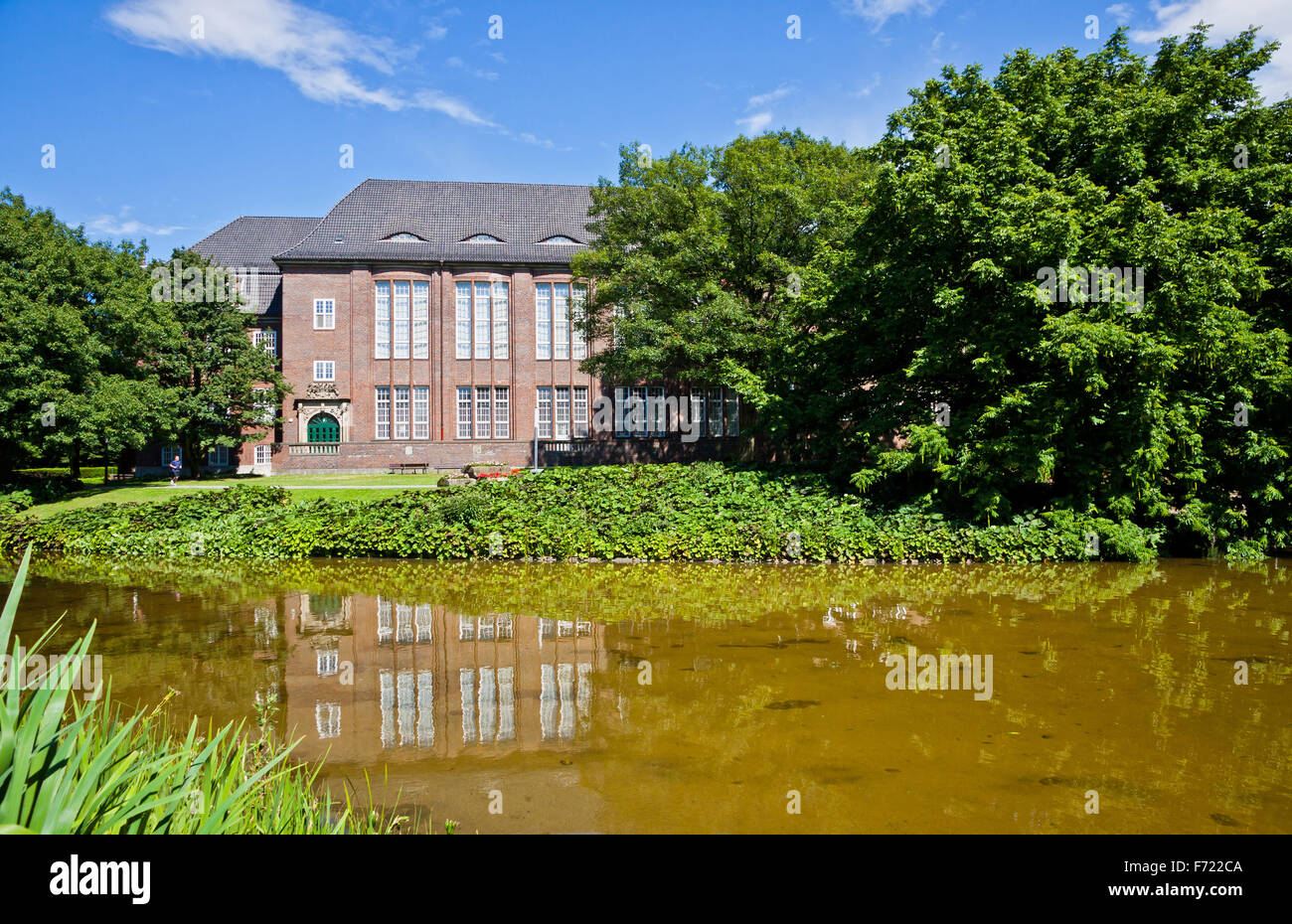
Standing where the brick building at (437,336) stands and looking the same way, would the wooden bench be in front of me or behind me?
in front

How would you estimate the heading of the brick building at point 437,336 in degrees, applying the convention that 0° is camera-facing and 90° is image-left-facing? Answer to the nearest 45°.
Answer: approximately 0°

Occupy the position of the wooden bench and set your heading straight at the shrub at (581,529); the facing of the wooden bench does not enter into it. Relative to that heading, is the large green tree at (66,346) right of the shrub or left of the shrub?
right

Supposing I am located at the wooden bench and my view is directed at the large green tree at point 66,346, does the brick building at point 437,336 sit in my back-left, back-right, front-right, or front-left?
back-right

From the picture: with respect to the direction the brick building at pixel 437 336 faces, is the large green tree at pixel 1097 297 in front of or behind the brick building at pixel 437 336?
in front

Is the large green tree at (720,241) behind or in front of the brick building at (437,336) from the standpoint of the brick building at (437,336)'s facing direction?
in front

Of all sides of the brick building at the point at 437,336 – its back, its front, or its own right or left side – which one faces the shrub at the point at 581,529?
front

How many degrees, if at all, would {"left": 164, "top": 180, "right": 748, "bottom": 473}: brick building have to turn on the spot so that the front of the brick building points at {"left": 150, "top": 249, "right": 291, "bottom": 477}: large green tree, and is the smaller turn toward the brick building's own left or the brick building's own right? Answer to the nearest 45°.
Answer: approximately 45° to the brick building's own right
